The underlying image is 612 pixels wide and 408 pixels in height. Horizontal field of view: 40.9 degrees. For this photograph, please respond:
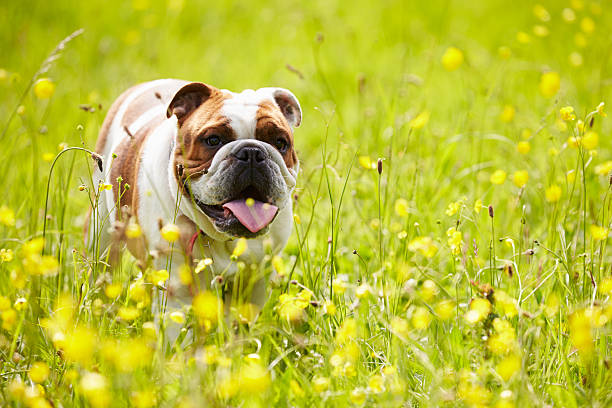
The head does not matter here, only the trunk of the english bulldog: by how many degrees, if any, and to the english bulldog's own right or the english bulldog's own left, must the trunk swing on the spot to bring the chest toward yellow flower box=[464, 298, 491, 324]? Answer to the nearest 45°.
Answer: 0° — it already faces it

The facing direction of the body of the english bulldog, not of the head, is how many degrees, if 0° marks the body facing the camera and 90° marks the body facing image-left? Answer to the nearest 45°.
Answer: approximately 315°

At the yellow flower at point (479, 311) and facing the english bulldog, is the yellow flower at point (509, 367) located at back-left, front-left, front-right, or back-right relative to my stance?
back-left

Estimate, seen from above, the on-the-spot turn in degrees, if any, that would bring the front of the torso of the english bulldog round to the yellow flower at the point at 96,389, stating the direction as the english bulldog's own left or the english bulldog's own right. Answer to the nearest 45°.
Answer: approximately 45° to the english bulldog's own right

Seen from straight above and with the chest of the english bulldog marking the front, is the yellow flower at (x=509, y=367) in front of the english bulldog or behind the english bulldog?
in front

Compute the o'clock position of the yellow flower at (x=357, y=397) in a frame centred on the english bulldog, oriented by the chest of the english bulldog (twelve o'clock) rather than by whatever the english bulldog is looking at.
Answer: The yellow flower is roughly at 1 o'clock from the english bulldog.
